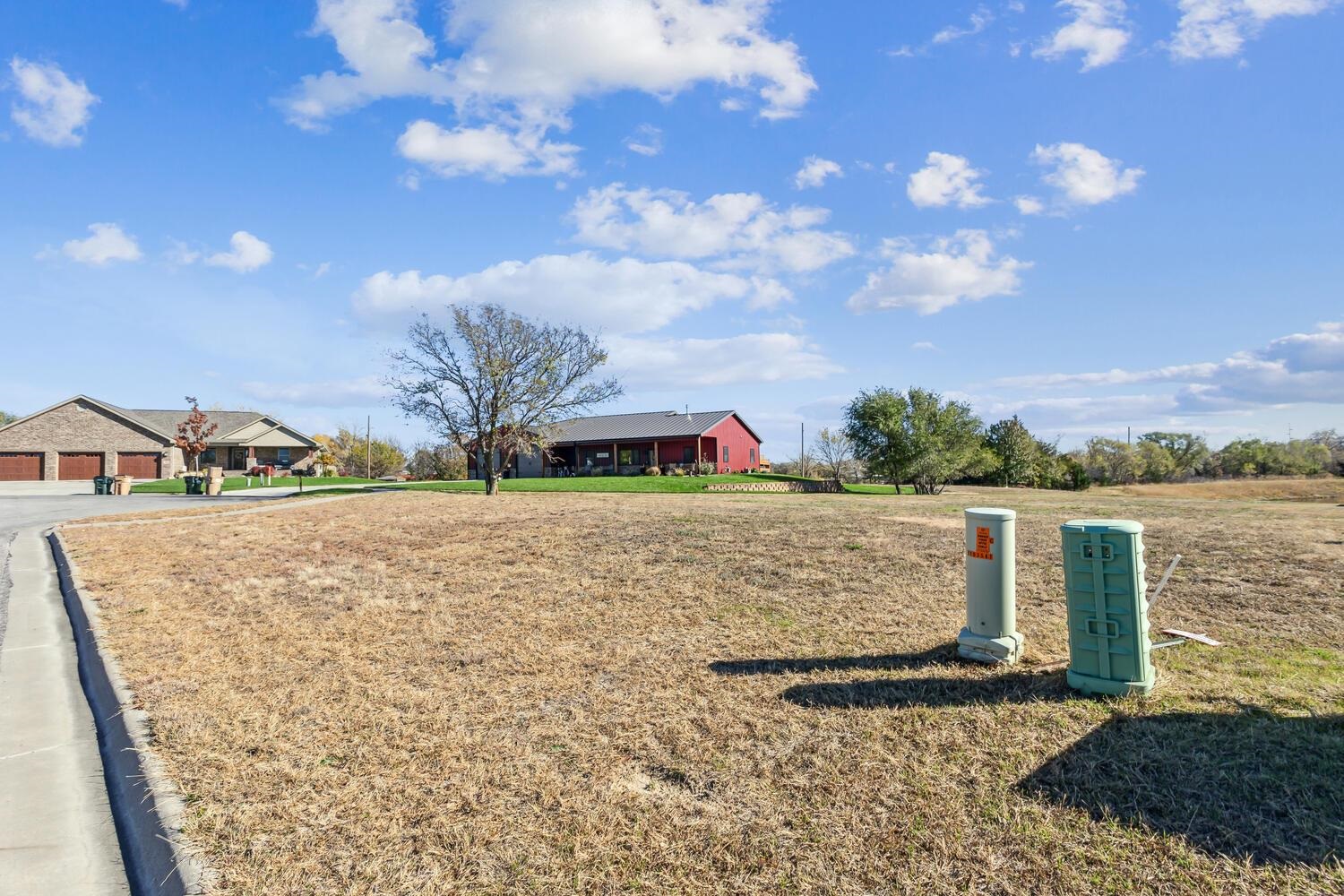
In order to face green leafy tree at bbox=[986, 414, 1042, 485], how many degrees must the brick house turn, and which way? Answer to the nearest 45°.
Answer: approximately 45° to its left

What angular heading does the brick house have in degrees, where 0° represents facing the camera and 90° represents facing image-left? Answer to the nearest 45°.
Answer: approximately 0°

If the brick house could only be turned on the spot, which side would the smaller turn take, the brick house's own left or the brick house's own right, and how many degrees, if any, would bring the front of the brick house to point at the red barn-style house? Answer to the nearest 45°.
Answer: approximately 45° to the brick house's own left

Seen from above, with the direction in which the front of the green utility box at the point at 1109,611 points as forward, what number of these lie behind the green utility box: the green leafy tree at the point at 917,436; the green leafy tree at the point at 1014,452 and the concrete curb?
2

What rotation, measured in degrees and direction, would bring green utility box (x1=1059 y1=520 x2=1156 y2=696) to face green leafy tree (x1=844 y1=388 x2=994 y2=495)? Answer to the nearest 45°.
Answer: approximately 180°

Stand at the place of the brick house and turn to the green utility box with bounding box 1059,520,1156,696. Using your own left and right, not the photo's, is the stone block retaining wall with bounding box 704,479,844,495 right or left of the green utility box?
left

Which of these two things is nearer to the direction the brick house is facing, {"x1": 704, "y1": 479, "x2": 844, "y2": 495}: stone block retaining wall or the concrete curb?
the concrete curb

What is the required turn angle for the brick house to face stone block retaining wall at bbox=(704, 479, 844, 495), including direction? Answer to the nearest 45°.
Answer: approximately 45° to its left

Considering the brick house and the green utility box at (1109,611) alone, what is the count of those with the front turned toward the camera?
2

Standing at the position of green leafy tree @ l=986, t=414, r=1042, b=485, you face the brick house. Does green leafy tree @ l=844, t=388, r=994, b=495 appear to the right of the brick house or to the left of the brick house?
left

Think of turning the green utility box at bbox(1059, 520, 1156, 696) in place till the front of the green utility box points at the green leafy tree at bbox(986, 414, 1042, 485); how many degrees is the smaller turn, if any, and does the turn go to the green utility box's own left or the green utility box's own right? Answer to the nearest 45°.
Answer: approximately 180°
